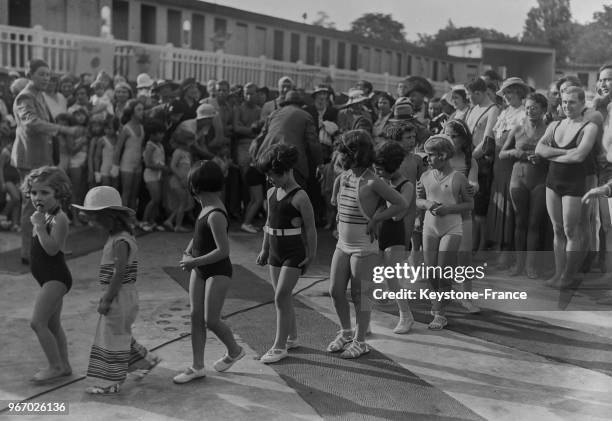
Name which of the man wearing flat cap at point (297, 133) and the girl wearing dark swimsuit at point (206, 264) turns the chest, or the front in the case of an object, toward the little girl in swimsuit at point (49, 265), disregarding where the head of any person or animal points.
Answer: the girl wearing dark swimsuit

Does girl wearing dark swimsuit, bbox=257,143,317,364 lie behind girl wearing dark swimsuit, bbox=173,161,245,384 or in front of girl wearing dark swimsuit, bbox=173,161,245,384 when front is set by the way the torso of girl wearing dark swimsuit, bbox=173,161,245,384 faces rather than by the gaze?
behind

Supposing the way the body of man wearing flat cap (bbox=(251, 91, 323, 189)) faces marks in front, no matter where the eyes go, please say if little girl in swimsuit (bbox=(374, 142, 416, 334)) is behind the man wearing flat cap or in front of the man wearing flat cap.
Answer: behind

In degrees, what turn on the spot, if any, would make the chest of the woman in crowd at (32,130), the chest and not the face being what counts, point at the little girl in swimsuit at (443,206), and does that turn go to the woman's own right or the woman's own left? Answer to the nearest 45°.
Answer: approximately 45° to the woman's own right

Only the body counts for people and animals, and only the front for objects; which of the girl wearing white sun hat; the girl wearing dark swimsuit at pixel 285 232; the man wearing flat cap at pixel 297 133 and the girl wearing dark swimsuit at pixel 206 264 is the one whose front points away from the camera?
the man wearing flat cap

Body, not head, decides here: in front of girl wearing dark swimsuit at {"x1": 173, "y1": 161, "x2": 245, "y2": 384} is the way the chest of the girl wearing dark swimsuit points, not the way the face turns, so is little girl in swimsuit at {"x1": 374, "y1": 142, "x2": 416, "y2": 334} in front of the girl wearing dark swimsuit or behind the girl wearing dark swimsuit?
behind

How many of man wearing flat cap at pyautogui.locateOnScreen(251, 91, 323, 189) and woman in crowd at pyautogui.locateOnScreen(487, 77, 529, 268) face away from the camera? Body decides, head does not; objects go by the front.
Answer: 1

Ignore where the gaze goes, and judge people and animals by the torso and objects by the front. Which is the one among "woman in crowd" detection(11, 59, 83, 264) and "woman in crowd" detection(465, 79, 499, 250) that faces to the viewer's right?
"woman in crowd" detection(11, 59, 83, 264)

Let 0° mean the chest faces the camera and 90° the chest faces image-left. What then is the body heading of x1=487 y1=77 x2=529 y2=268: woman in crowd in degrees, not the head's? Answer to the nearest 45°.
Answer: approximately 45°

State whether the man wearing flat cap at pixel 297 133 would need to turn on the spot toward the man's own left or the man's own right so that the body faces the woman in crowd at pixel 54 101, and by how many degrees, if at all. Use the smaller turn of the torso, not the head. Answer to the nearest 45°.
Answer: approximately 45° to the man's own left

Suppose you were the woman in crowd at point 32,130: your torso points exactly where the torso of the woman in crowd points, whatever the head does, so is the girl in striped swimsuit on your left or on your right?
on your right

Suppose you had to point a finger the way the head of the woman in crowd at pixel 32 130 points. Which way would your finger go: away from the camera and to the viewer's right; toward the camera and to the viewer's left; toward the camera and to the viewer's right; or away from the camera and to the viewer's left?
toward the camera and to the viewer's right

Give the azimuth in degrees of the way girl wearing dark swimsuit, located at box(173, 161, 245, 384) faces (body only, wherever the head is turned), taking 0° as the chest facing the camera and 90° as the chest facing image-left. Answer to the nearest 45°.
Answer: approximately 90°
